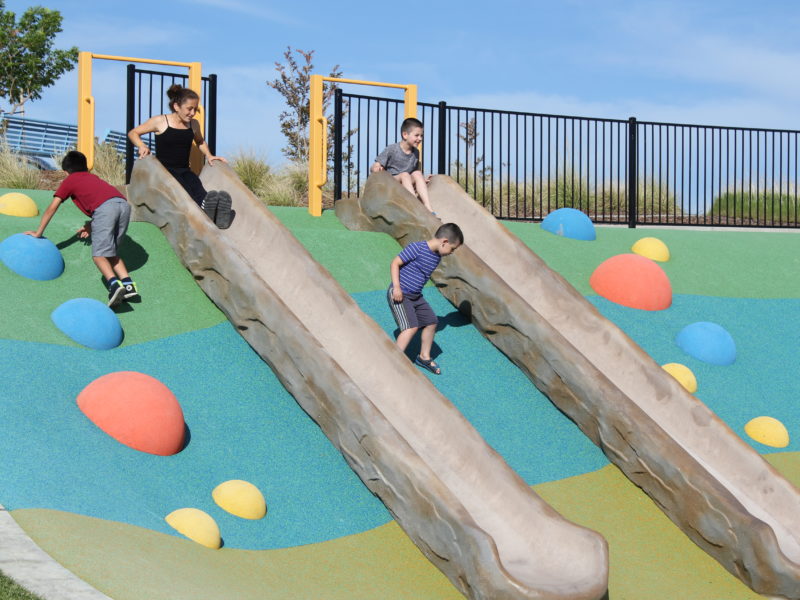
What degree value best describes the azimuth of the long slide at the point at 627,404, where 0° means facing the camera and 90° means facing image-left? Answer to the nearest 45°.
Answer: approximately 315°

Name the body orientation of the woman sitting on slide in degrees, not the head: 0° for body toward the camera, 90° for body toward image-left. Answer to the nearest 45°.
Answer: approximately 315°

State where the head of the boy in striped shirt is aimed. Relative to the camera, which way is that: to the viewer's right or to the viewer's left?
to the viewer's right

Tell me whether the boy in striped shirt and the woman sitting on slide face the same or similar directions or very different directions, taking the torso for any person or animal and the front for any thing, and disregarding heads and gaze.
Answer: same or similar directions

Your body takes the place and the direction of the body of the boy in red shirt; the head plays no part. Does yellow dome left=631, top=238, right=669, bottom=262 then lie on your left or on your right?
on your right

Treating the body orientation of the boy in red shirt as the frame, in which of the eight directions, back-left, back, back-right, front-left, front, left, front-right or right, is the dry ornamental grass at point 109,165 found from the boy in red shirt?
front-right

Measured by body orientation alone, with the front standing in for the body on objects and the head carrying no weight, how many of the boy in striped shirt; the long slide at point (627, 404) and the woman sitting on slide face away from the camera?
0

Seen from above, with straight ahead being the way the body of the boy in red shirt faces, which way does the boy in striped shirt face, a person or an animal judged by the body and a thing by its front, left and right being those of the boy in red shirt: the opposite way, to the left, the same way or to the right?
the opposite way

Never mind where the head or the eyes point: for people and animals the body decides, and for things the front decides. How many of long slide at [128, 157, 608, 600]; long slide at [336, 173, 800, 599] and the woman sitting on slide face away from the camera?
0

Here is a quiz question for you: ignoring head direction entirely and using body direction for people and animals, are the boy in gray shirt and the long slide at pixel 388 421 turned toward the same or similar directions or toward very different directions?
same or similar directions

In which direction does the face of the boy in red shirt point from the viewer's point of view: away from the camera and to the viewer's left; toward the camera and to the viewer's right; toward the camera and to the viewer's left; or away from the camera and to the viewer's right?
away from the camera and to the viewer's left

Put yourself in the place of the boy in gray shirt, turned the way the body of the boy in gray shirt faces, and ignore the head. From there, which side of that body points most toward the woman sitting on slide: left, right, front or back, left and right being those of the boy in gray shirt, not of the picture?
right

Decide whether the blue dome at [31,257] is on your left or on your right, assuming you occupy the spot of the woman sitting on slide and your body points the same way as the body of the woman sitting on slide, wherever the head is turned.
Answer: on your right
